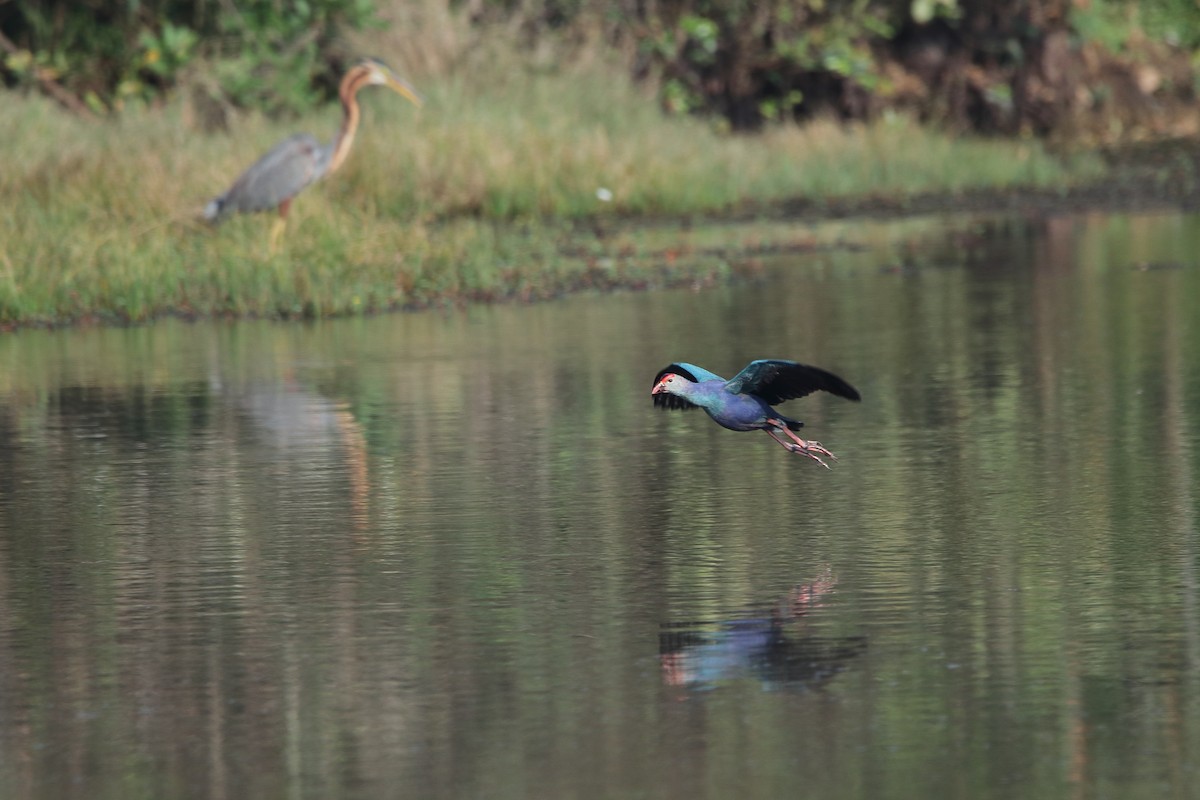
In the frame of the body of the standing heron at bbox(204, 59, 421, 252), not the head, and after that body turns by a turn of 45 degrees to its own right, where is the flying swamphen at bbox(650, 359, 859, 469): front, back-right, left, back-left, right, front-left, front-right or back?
front-right

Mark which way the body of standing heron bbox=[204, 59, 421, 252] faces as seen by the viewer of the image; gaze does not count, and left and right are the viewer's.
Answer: facing to the right of the viewer
